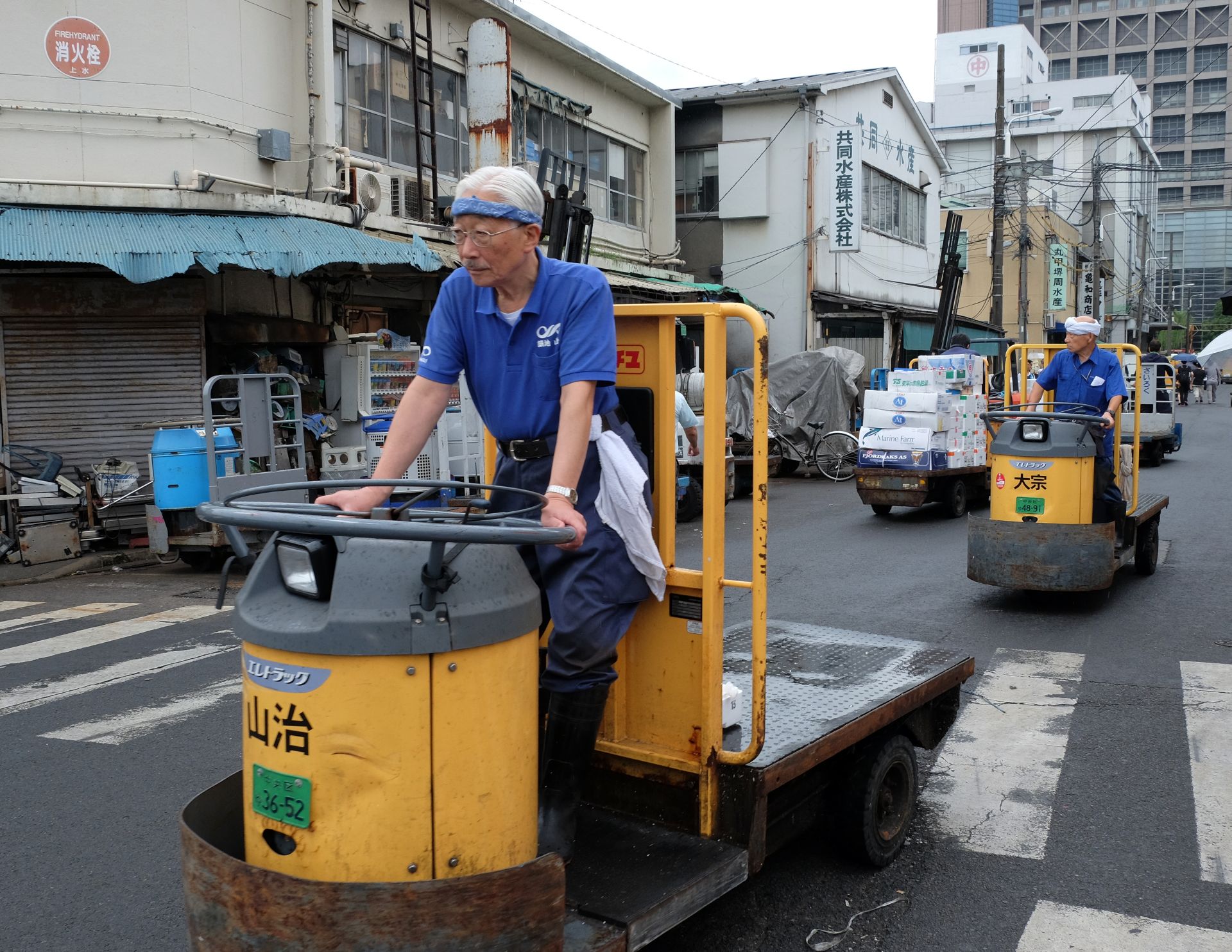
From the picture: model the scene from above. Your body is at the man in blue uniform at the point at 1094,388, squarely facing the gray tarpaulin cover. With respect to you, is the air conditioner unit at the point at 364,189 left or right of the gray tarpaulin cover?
left

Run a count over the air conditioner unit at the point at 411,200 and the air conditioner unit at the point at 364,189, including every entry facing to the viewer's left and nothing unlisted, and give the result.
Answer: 0

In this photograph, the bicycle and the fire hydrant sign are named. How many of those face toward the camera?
1

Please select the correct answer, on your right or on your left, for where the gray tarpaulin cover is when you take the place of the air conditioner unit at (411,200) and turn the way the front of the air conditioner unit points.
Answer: on your left

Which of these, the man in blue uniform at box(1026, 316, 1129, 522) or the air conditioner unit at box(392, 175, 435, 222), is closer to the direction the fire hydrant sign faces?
the man in blue uniform

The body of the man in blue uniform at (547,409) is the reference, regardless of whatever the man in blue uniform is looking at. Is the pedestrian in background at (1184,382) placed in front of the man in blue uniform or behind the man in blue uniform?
behind

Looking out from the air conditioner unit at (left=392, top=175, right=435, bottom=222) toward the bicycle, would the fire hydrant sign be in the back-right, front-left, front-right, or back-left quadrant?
back-right

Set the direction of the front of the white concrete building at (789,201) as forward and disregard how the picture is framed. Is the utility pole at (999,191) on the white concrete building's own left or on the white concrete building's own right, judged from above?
on the white concrete building's own left

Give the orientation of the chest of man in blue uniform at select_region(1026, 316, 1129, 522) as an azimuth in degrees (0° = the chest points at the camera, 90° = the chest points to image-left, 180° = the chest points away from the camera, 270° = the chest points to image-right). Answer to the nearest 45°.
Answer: approximately 45°

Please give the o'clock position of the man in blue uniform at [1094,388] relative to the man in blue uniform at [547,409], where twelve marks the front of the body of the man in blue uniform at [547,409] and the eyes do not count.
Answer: the man in blue uniform at [1094,388] is roughly at 6 o'clock from the man in blue uniform at [547,409].
